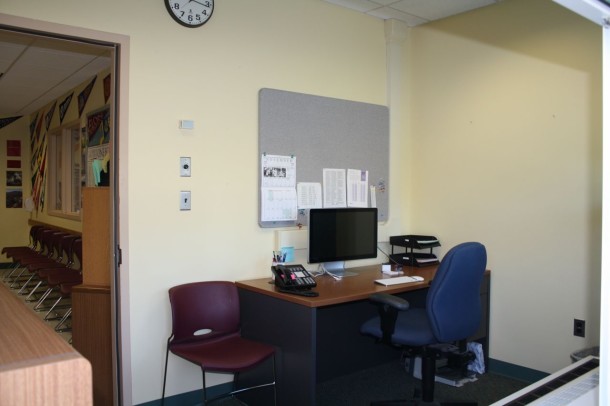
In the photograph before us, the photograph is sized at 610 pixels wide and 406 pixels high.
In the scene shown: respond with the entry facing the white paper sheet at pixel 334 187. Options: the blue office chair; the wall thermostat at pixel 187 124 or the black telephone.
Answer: the blue office chair

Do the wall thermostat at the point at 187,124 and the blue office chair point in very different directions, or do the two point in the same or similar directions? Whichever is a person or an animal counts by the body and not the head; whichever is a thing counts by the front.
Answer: very different directions

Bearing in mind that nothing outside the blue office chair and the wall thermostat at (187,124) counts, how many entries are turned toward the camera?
1

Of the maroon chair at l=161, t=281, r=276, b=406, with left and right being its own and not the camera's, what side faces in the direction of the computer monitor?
left

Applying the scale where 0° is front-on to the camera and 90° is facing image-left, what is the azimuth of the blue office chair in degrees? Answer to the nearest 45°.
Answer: approximately 135°

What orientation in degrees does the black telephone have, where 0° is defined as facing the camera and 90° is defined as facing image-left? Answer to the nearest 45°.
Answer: approximately 315°

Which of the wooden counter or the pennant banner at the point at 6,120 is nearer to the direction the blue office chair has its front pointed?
the pennant banner
